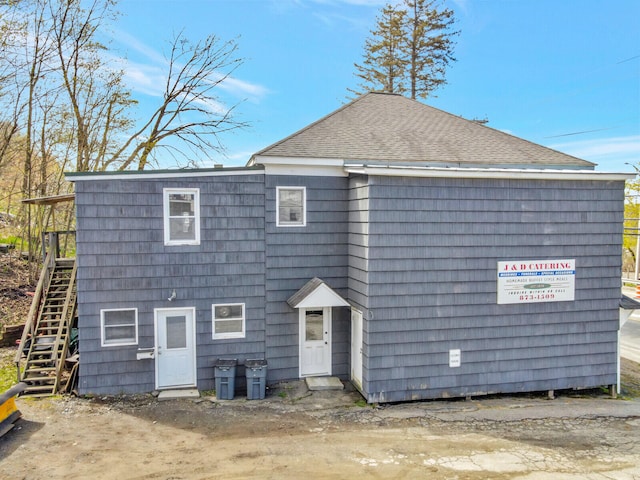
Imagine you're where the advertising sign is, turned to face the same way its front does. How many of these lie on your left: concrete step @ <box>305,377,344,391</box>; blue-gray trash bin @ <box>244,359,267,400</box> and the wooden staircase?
0

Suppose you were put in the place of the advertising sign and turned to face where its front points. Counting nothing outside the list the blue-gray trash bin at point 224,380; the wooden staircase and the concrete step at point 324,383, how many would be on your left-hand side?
0

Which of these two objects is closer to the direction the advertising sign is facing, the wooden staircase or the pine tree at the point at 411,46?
the wooden staircase

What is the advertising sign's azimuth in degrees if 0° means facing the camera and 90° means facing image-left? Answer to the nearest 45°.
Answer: approximately 0°

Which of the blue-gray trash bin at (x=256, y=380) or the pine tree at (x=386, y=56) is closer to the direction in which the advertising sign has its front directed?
the blue-gray trash bin

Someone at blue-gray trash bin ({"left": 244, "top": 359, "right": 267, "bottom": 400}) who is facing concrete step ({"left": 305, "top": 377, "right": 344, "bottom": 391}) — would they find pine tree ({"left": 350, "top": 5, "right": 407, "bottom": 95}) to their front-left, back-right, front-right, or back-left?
front-left

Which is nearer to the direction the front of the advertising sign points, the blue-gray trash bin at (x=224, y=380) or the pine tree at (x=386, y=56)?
the blue-gray trash bin

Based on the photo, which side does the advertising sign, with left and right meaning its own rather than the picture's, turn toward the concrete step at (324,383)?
right

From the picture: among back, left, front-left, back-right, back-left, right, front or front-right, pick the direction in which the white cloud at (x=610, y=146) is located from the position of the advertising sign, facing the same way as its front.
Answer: back

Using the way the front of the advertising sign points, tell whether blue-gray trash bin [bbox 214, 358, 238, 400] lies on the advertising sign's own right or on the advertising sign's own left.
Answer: on the advertising sign's own right

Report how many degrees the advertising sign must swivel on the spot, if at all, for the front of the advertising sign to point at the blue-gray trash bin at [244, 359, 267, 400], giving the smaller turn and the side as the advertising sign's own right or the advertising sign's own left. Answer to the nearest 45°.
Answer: approximately 45° to the advertising sign's own right
